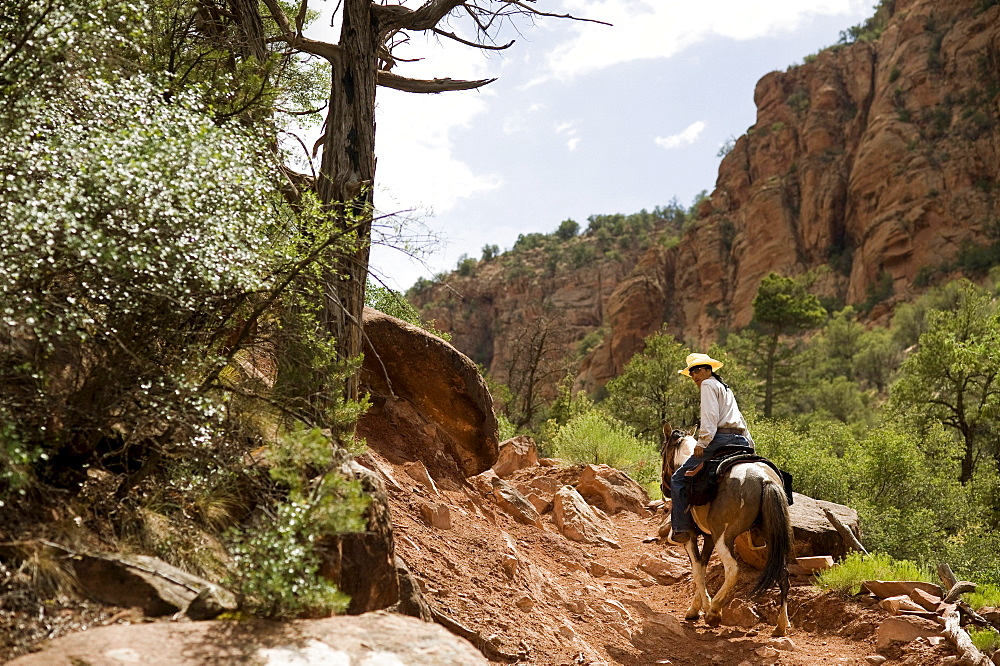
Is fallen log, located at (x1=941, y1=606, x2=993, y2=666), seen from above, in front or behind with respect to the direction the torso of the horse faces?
behind

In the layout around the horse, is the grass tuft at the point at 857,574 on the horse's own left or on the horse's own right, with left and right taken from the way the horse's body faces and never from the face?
on the horse's own right

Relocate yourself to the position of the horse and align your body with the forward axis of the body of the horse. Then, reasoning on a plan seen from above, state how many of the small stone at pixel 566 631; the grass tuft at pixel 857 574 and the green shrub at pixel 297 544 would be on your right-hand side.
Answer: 1

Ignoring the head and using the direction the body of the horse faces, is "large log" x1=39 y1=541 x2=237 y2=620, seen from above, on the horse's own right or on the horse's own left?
on the horse's own left

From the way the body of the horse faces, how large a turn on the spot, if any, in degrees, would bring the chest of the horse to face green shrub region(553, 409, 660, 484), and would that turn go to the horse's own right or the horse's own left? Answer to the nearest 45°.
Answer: approximately 45° to the horse's own right

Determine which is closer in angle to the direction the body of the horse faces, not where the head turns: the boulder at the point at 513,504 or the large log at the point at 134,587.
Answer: the boulder

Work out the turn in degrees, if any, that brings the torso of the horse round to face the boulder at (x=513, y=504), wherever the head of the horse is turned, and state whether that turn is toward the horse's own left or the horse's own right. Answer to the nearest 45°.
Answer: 0° — it already faces it

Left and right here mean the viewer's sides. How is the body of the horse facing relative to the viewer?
facing away from the viewer and to the left of the viewer
